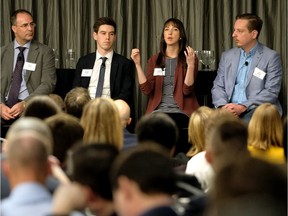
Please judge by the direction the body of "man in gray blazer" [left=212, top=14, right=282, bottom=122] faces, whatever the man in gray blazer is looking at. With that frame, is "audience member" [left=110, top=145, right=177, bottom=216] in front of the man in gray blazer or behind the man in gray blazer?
in front

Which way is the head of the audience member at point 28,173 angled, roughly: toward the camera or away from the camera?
away from the camera

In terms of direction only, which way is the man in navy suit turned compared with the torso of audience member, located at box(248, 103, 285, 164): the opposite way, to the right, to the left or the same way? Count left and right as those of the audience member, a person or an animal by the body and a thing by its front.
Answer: the opposite way

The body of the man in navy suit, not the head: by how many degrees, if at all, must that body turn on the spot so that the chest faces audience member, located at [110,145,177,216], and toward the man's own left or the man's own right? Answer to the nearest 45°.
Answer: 0° — they already face them

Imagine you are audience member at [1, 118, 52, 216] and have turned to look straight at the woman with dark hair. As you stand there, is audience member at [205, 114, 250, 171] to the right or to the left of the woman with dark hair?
right

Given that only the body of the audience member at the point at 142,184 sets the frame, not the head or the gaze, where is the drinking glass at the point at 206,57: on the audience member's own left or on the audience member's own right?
on the audience member's own right

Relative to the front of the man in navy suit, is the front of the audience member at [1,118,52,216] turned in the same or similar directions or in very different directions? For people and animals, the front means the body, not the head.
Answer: very different directions

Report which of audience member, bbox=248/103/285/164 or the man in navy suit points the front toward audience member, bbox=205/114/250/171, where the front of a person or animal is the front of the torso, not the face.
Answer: the man in navy suit

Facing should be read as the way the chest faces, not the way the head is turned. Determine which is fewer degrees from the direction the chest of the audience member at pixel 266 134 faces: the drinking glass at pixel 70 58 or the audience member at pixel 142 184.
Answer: the drinking glass

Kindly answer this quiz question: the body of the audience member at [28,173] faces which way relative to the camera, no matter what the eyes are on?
away from the camera

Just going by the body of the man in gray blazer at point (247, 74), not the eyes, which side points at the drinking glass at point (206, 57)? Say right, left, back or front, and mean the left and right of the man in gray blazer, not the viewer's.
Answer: right

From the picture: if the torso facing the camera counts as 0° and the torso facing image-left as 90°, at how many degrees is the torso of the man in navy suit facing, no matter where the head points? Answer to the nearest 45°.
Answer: approximately 0°

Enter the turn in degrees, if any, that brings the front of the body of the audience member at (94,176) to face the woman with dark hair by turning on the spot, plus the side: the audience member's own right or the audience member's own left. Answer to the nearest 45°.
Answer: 0° — they already face them

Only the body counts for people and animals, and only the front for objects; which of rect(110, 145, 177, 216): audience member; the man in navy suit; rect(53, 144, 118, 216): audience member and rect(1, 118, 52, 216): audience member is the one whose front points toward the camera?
the man in navy suit

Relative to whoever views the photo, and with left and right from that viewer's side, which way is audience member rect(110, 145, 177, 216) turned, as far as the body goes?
facing away from the viewer and to the left of the viewer

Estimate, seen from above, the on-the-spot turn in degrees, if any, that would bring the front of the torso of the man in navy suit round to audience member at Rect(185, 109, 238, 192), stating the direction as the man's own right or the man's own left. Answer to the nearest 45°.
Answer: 0° — they already face them

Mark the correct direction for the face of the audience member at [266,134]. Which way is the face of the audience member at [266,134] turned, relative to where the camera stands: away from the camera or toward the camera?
away from the camera

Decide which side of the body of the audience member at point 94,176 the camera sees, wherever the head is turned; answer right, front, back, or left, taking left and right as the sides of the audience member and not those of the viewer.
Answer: back
